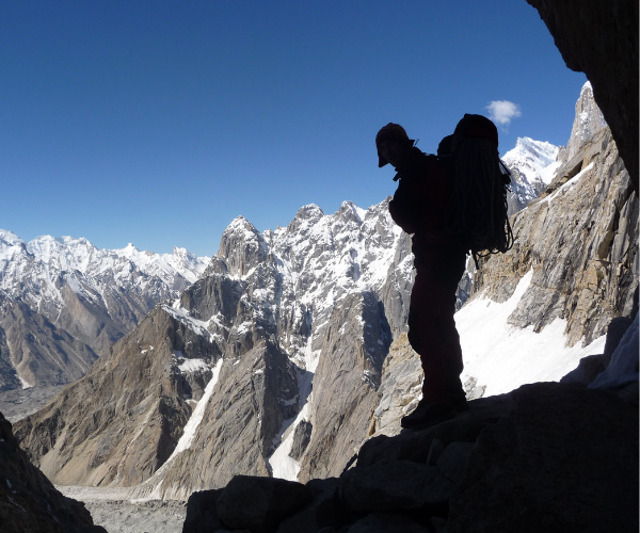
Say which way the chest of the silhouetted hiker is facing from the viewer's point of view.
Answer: to the viewer's left
